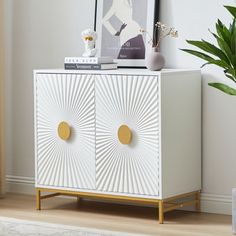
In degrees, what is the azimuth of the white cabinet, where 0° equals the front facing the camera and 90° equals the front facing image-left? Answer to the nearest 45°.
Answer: approximately 45°

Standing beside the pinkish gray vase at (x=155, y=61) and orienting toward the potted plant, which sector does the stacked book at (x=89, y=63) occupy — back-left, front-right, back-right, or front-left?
back-right

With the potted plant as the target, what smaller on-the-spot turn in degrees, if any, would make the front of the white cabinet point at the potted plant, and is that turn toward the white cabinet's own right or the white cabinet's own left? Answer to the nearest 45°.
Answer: approximately 90° to the white cabinet's own left
